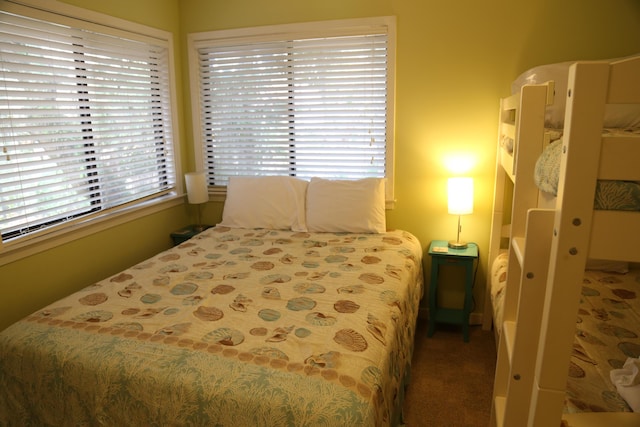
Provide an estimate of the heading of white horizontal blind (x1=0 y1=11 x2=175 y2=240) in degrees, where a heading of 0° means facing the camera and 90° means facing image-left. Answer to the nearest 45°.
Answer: approximately 315°

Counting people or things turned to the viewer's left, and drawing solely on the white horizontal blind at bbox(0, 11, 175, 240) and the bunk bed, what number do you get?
1

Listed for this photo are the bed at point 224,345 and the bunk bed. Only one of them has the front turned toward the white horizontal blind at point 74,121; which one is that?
the bunk bed

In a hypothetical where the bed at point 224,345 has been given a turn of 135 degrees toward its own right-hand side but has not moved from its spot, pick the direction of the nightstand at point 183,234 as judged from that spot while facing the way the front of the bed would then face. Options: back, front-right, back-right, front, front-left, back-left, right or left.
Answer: front

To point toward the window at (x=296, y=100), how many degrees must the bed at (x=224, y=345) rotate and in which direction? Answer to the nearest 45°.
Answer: approximately 135° to its right

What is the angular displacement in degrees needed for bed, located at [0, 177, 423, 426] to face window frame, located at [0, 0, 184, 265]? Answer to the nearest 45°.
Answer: approximately 90° to its right

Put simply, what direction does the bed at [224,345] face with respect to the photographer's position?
facing the viewer and to the left of the viewer

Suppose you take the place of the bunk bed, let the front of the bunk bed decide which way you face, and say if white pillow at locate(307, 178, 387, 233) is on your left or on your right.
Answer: on your right

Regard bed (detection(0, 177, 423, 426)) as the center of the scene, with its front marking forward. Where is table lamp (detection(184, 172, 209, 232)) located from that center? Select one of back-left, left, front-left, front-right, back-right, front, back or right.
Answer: back-right

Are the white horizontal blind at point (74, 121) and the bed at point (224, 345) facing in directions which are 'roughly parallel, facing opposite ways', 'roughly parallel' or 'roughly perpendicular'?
roughly perpendicular

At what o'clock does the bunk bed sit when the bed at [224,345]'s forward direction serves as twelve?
The bunk bed is roughly at 9 o'clock from the bed.

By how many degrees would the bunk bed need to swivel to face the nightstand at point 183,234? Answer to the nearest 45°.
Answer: approximately 45° to its right
